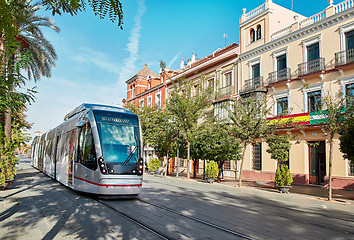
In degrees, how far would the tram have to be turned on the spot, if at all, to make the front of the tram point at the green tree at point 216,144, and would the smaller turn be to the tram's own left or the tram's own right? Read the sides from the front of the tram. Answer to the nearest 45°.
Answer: approximately 90° to the tram's own left

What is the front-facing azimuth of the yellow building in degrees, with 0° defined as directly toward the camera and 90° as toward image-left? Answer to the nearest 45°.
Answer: approximately 45°

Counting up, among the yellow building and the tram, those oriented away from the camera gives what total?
0

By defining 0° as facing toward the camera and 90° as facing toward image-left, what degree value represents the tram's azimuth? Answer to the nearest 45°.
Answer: approximately 315°

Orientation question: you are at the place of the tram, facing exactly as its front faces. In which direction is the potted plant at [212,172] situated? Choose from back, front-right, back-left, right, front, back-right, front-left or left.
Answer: left

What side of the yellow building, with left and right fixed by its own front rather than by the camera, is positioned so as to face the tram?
front

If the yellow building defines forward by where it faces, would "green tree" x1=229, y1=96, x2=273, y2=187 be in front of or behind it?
in front

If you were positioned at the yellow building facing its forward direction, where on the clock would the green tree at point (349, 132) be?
The green tree is roughly at 10 o'clock from the yellow building.

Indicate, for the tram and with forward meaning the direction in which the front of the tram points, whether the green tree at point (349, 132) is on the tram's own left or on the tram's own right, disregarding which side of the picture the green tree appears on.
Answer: on the tram's own left
